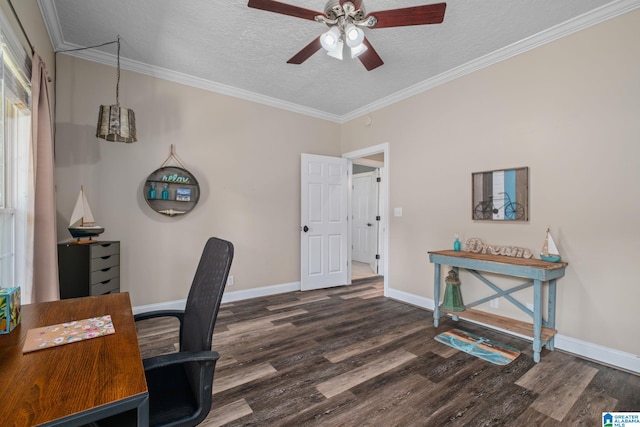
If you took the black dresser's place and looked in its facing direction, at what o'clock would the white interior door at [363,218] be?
The white interior door is roughly at 10 o'clock from the black dresser.

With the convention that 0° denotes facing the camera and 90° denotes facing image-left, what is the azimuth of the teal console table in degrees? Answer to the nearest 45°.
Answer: approximately 45°

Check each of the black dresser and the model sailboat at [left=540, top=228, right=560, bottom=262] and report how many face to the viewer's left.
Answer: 1

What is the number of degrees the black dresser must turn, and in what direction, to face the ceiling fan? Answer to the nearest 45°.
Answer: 0° — it already faces it

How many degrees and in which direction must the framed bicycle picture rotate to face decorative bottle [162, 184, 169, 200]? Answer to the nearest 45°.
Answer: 0° — it already faces it

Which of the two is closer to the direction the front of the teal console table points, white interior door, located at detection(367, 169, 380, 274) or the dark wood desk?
the dark wood desk

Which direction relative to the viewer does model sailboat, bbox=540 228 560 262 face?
to the viewer's left

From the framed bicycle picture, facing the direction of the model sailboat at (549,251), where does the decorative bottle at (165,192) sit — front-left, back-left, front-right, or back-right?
back-right

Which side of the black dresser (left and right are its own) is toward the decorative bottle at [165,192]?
left

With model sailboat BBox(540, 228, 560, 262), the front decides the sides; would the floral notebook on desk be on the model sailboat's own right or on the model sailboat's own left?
on the model sailboat's own left
